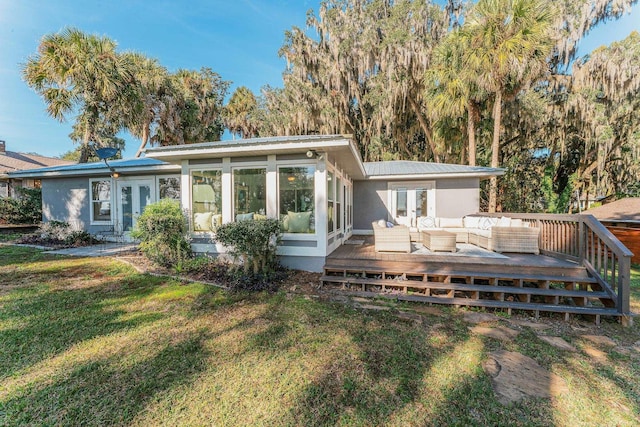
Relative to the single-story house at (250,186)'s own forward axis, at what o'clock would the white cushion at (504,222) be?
The white cushion is roughly at 9 o'clock from the single-story house.

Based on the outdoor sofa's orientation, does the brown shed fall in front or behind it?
behind

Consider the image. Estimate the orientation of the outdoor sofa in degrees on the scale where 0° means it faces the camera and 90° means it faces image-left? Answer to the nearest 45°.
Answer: approximately 45°

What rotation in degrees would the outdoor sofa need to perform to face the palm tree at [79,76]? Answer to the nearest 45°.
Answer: approximately 45° to its right

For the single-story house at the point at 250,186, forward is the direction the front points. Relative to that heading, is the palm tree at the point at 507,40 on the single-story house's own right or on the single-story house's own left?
on the single-story house's own left

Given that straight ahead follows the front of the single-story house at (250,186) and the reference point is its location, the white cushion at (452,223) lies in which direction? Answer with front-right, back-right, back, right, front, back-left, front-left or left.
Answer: left

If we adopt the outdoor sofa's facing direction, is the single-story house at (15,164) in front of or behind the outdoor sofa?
in front

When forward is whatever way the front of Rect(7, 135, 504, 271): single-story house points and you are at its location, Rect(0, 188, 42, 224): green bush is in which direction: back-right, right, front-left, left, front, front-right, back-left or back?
back-right

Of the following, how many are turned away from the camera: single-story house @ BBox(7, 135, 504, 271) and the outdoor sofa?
0

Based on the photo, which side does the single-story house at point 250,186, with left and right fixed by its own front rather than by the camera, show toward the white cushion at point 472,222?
left

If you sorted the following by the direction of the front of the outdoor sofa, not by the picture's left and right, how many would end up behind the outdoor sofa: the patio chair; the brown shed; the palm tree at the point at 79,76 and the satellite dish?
1

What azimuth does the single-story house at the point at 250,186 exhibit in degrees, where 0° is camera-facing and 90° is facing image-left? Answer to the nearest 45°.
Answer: approximately 0°
